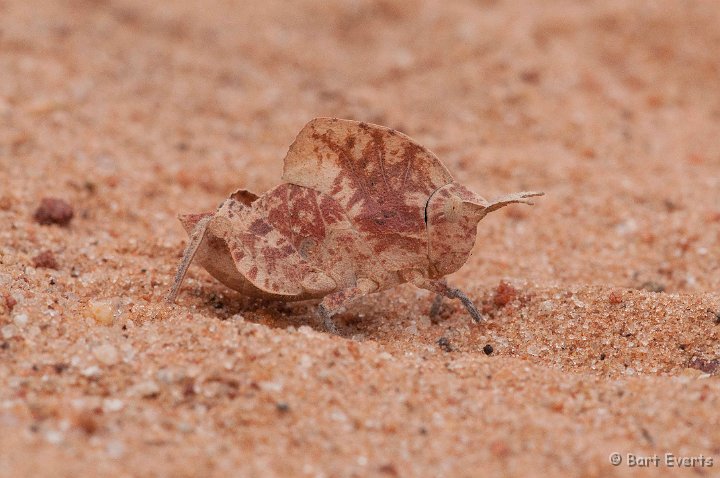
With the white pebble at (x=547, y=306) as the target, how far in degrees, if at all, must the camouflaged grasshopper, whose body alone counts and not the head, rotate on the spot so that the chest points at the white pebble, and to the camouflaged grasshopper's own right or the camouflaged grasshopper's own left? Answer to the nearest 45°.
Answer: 0° — it already faces it

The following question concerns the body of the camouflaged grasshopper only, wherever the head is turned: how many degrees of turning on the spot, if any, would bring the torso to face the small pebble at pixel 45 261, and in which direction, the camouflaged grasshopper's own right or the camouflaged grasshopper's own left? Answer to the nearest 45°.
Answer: approximately 180°

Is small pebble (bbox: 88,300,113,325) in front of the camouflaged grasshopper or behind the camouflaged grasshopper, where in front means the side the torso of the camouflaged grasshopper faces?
behind

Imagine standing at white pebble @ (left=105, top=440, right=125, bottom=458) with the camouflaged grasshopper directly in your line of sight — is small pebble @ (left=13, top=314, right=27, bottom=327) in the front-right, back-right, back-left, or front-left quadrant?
front-left

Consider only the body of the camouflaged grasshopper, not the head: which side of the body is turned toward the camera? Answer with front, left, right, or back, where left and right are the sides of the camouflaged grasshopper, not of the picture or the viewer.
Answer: right

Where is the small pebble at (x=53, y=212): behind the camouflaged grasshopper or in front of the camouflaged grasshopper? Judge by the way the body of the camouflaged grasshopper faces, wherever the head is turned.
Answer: behind

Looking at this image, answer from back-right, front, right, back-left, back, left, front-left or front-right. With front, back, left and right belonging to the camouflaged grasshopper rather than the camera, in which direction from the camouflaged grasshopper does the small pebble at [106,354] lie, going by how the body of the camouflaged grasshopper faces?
back-right
